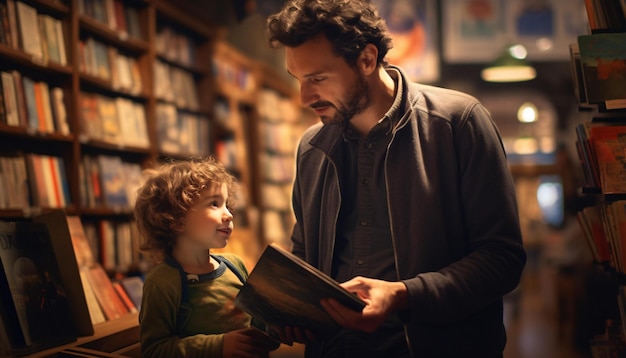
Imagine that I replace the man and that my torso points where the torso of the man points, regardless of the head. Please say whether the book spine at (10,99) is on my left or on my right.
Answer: on my right

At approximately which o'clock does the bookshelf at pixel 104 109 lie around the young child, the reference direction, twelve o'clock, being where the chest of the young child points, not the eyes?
The bookshelf is roughly at 7 o'clock from the young child.

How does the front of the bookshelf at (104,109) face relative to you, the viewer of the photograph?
facing the viewer and to the right of the viewer

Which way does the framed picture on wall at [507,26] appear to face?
toward the camera

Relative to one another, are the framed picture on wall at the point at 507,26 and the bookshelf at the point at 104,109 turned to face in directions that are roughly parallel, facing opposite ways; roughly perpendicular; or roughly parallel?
roughly perpendicular

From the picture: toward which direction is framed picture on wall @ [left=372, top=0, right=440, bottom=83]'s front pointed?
toward the camera

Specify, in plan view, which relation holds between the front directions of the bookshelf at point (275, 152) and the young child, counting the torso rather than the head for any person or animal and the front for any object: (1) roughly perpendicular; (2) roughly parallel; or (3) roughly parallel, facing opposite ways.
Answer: roughly parallel

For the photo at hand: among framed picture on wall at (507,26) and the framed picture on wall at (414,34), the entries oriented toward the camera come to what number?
2

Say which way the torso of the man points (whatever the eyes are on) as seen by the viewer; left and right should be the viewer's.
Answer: facing the viewer and to the left of the viewer

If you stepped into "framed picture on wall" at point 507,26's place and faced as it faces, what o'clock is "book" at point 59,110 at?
The book is roughly at 1 o'clock from the framed picture on wall.

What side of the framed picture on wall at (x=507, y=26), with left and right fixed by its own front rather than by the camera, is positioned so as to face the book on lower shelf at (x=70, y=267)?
front

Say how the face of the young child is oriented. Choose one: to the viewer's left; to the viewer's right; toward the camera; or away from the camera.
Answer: to the viewer's right
